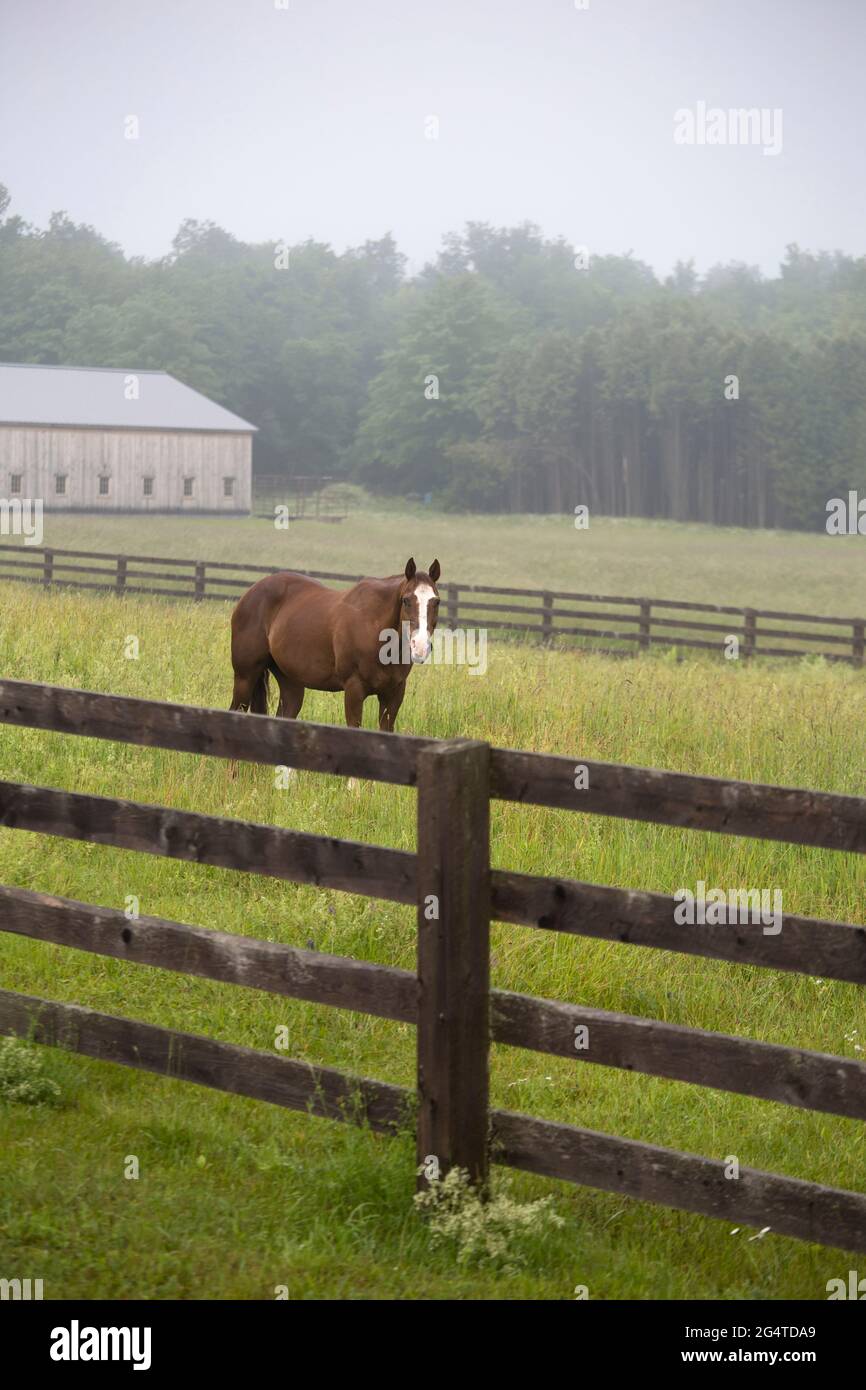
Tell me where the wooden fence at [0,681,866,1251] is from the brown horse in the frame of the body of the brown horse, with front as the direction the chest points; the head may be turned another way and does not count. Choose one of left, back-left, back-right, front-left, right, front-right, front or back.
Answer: front-right
